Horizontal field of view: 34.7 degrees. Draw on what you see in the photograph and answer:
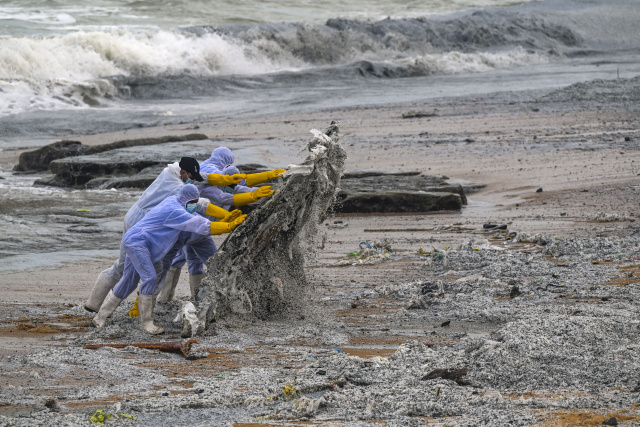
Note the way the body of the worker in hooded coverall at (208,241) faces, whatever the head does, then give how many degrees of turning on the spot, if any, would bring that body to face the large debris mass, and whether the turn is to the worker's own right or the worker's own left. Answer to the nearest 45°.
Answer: approximately 45° to the worker's own right

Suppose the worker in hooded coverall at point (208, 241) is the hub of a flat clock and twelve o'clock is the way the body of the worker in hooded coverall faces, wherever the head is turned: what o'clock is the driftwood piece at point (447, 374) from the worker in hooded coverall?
The driftwood piece is roughly at 2 o'clock from the worker in hooded coverall.

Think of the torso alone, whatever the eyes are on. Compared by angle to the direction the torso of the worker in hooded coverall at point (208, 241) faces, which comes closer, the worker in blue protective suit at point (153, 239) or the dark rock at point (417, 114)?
the dark rock

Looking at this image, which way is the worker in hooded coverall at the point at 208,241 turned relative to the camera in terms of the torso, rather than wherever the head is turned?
to the viewer's right

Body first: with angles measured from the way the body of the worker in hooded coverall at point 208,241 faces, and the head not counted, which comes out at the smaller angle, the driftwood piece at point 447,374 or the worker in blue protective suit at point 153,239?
the driftwood piece

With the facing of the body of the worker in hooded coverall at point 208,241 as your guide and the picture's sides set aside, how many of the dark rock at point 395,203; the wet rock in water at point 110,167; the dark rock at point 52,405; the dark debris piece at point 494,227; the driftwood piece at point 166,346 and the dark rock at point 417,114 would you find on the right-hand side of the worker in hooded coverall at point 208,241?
2

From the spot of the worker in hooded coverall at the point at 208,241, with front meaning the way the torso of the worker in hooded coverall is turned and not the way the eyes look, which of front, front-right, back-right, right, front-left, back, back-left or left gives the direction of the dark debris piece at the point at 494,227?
front-left

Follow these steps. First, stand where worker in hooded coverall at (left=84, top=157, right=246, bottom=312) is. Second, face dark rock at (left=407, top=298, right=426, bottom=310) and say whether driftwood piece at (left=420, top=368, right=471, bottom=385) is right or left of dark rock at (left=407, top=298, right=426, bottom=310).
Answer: right

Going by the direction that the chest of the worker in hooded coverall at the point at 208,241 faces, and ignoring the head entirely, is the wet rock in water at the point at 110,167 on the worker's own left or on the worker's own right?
on the worker's own left

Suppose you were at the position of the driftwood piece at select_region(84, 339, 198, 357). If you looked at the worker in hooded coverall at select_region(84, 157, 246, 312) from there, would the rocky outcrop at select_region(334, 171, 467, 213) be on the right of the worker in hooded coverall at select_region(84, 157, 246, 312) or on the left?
right

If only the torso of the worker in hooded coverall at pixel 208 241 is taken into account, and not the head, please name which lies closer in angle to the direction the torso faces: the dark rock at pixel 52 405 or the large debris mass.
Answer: the large debris mass

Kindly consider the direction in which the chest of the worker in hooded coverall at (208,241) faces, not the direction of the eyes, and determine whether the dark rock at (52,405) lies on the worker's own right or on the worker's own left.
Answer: on the worker's own right

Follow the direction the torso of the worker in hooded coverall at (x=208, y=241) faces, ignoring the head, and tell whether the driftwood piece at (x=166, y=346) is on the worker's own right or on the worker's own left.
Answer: on the worker's own right
